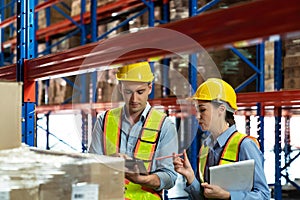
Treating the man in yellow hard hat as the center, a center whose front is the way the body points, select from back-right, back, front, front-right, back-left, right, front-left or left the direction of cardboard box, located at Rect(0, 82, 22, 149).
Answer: front-right

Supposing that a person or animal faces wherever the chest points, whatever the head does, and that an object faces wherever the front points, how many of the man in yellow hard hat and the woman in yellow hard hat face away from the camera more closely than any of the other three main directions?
0

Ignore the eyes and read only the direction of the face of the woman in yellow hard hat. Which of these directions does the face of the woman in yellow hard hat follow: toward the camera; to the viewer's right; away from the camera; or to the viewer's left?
to the viewer's left

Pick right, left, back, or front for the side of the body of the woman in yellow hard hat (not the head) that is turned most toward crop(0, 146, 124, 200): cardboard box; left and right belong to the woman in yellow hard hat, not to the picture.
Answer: front

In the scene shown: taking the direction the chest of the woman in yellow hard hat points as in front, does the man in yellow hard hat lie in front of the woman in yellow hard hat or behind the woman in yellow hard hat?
in front

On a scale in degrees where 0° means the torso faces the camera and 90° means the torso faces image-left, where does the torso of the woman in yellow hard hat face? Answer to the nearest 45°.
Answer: approximately 45°

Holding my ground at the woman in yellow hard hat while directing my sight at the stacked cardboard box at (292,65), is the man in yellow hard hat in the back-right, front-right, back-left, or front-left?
back-left

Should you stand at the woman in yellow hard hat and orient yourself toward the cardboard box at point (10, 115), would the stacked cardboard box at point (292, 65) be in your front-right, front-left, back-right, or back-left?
back-right

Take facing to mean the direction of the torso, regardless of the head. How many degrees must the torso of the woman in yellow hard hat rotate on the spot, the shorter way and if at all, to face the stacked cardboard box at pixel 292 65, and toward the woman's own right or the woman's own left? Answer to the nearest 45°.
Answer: approximately 135° to the woman's own right
